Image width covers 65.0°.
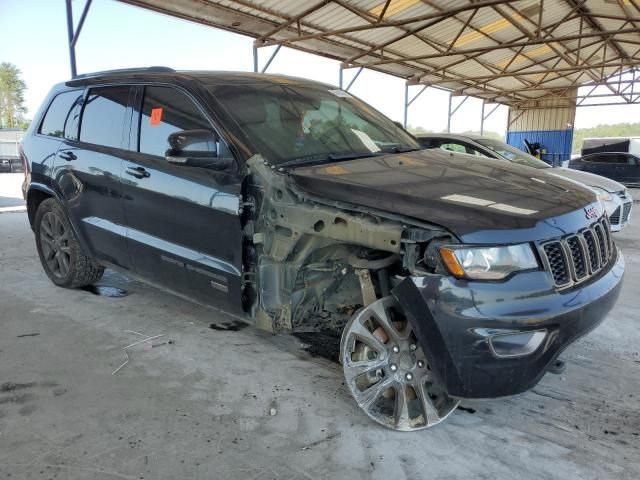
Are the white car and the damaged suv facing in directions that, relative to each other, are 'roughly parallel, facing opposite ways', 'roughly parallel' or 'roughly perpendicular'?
roughly parallel

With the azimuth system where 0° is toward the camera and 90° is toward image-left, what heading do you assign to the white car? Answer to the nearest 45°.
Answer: approximately 315°

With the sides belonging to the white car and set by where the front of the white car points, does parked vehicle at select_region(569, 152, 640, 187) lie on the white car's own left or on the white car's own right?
on the white car's own left

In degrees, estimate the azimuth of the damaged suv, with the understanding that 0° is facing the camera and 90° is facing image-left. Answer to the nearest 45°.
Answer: approximately 315°

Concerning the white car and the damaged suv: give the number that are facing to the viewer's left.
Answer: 0

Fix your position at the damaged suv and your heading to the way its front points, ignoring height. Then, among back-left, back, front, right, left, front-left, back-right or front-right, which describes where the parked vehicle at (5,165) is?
back

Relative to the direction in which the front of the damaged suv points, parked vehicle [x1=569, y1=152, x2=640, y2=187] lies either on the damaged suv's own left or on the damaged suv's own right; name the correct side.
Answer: on the damaged suv's own left

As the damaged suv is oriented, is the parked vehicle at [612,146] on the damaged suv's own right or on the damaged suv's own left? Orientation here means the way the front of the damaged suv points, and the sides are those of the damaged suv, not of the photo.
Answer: on the damaged suv's own left

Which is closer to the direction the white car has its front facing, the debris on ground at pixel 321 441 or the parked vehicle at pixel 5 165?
the debris on ground

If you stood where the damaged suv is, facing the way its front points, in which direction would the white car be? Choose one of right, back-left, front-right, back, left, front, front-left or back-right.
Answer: left

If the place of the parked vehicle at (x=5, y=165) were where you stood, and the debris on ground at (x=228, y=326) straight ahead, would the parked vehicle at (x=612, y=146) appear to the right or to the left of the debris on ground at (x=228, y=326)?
left

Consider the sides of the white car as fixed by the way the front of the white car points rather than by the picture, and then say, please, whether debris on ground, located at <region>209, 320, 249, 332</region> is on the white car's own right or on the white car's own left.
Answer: on the white car's own right
